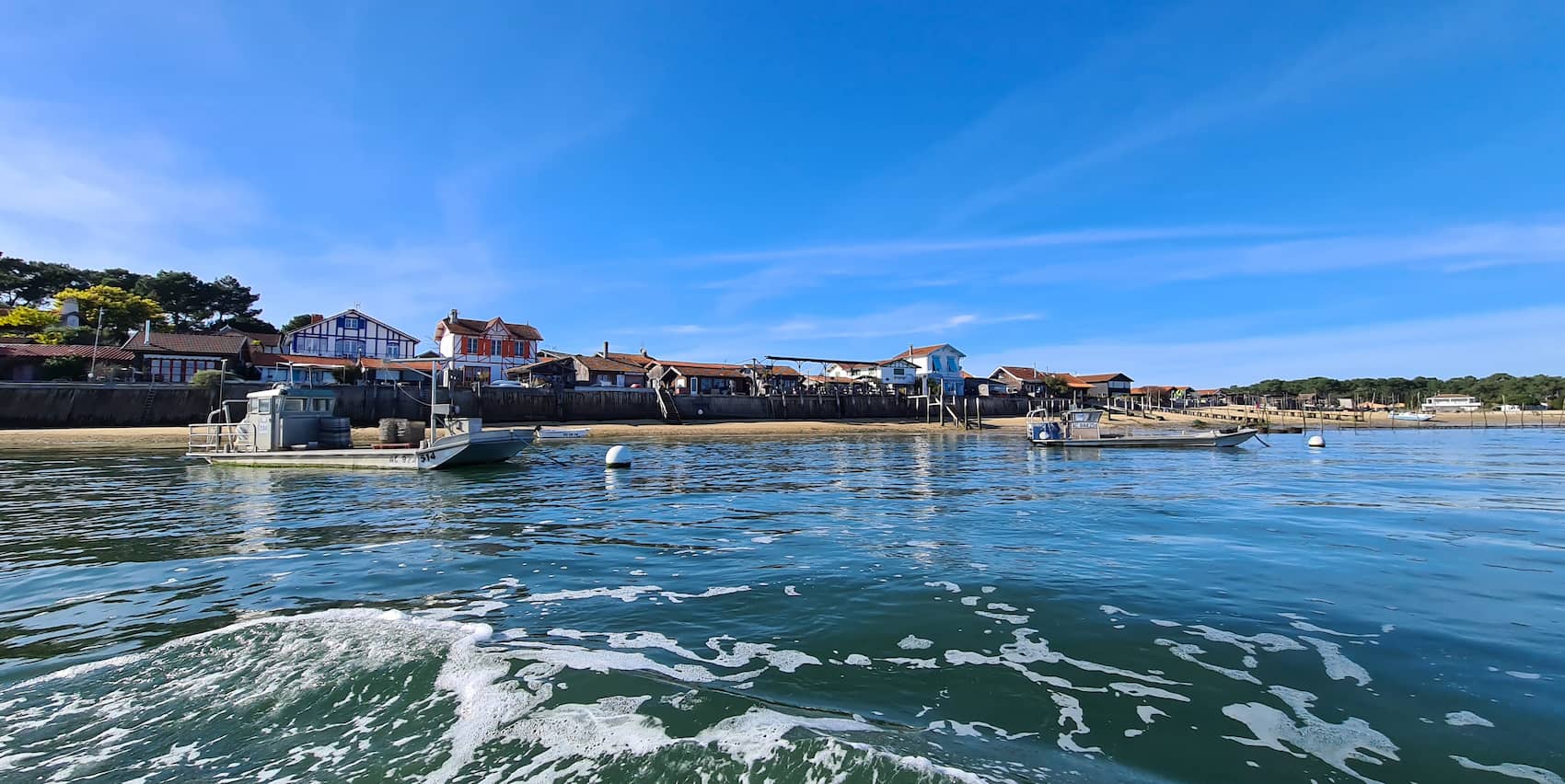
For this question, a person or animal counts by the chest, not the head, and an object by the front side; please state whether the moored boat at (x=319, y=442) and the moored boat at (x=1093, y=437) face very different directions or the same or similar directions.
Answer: same or similar directions

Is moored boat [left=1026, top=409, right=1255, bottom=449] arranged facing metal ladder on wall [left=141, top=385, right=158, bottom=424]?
no

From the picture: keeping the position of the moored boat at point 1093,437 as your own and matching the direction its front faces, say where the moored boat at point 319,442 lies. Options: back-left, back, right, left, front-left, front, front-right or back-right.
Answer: back-right

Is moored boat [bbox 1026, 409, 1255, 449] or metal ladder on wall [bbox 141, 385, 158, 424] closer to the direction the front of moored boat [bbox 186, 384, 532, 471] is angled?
the moored boat

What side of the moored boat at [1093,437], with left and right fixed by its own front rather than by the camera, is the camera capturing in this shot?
right

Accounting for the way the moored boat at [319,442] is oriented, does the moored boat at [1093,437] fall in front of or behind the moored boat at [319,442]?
in front

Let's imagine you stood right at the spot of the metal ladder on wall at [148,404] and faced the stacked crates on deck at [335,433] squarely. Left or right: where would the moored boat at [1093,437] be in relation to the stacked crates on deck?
left

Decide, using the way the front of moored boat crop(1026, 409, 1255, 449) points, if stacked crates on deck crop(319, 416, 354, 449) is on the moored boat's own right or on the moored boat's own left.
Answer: on the moored boat's own right

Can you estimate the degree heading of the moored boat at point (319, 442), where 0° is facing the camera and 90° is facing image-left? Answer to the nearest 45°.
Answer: approximately 315°

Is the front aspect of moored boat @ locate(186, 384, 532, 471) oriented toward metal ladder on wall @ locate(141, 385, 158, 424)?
no

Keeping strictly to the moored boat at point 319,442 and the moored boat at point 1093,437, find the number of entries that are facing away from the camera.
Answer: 0
